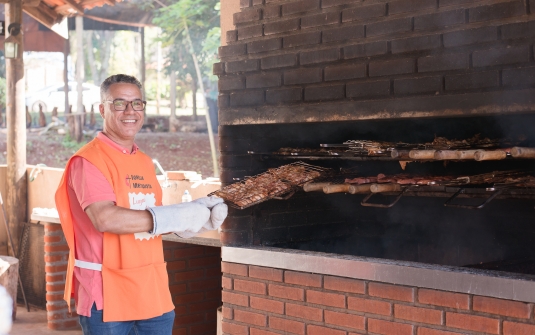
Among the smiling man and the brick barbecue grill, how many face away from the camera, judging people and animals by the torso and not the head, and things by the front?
0

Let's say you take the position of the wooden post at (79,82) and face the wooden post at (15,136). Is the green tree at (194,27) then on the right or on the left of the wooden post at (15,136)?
left

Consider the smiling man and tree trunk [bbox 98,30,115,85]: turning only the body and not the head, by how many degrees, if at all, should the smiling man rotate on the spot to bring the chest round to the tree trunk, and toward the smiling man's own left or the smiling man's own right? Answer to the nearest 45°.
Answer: approximately 135° to the smiling man's own left

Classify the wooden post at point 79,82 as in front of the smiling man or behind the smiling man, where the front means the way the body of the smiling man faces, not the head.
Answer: behind

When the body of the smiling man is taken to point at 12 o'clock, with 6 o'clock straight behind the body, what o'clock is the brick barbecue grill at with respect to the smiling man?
The brick barbecue grill is roughly at 10 o'clock from the smiling man.

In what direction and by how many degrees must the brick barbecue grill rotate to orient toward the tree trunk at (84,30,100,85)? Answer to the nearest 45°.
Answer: approximately 90° to its right

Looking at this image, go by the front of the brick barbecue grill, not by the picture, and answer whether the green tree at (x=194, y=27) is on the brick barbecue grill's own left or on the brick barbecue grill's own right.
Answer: on the brick barbecue grill's own right

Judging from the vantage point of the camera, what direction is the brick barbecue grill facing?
facing the viewer and to the left of the viewer

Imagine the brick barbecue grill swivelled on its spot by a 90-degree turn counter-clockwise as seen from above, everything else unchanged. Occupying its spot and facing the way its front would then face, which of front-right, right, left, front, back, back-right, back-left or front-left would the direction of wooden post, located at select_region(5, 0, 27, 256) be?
back

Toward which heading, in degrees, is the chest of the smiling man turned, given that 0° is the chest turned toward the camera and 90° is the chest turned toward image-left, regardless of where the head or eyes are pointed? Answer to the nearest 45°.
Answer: approximately 315°
